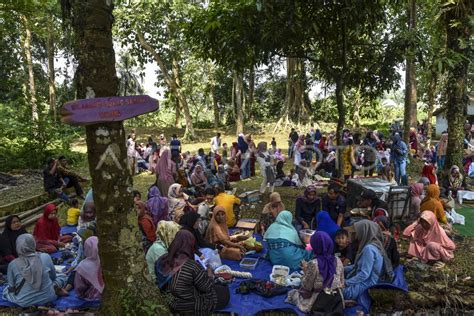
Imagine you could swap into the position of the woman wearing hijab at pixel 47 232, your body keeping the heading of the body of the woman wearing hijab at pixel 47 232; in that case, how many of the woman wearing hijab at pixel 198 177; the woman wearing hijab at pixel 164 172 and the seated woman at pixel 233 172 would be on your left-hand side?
3

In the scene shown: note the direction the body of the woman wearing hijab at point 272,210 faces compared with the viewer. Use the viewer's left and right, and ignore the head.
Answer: facing the viewer and to the left of the viewer

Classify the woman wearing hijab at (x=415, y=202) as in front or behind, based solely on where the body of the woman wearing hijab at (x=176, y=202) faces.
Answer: in front

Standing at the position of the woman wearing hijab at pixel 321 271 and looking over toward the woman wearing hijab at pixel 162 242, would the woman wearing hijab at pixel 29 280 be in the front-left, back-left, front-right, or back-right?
front-left

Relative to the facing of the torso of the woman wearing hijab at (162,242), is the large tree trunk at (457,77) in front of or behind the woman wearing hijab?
in front

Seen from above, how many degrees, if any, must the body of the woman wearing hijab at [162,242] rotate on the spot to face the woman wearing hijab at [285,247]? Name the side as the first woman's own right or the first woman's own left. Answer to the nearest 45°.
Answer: approximately 45° to the first woman's own right

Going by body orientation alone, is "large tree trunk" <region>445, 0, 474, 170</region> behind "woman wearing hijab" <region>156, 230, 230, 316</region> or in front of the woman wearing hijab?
in front

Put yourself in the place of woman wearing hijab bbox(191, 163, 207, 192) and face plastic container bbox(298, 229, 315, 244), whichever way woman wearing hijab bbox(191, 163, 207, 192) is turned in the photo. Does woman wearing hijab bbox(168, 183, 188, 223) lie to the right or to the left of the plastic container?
right

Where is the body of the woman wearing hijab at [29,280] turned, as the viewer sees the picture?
away from the camera
